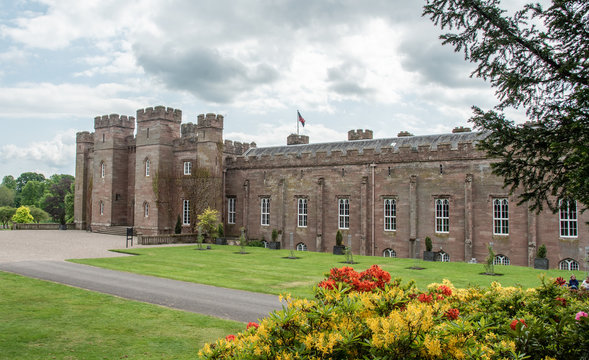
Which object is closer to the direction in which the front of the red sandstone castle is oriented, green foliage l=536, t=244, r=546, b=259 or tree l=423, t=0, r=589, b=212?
the tree

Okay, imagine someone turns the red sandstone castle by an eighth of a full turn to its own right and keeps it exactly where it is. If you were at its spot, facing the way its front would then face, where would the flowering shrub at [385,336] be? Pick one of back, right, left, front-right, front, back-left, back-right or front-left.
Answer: left

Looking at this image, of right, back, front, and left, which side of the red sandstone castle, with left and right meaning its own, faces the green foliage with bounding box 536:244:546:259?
left

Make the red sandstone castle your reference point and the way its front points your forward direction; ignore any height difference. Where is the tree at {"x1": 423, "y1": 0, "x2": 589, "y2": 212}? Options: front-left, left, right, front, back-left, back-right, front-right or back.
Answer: front-left

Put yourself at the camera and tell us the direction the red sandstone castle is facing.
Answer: facing the viewer and to the left of the viewer
